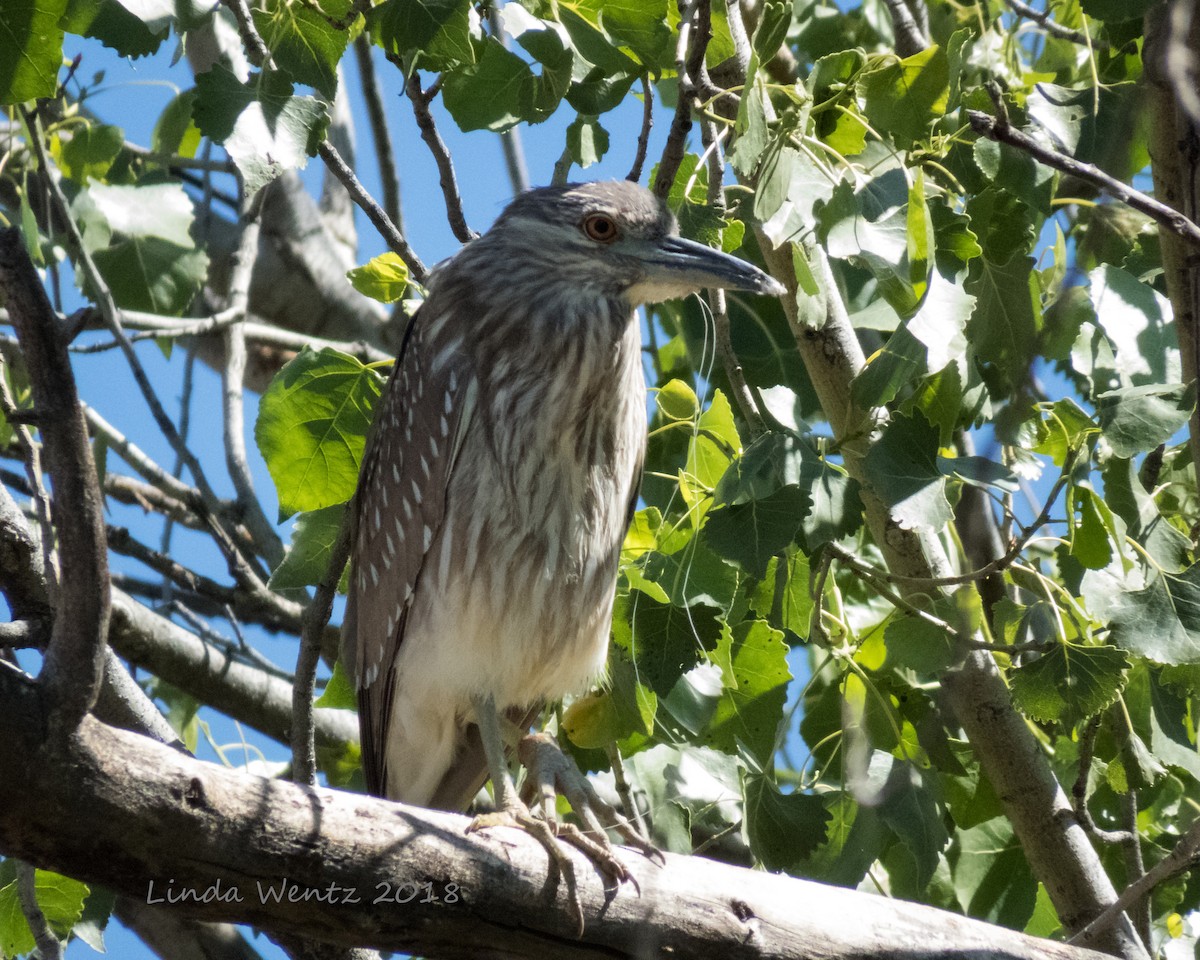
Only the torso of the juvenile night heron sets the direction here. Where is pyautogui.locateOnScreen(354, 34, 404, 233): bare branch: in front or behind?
behind

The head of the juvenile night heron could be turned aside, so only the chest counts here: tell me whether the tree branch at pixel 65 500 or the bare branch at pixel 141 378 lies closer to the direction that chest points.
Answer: the tree branch

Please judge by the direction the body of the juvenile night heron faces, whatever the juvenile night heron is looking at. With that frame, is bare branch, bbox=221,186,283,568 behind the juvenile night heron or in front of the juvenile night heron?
behind

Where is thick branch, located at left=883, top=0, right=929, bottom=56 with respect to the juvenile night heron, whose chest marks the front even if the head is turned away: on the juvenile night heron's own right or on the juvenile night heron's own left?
on the juvenile night heron's own left

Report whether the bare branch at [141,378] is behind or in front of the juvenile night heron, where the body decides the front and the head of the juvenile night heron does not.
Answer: behind

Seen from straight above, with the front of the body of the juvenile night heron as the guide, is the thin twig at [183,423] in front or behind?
behind

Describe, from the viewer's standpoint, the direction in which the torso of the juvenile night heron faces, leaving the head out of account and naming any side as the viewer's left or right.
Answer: facing the viewer and to the right of the viewer
